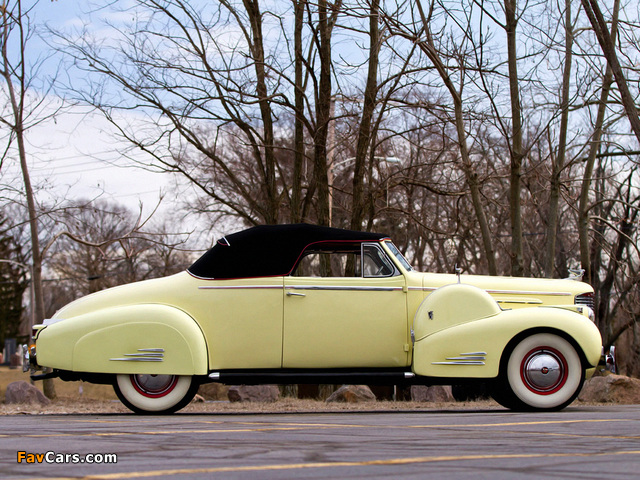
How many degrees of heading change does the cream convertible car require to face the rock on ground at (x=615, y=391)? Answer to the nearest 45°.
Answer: approximately 45° to its left

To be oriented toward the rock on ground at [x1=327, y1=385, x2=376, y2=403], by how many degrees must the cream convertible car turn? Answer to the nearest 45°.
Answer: approximately 90° to its left

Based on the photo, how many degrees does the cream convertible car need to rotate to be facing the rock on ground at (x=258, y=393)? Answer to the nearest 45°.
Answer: approximately 90° to its left

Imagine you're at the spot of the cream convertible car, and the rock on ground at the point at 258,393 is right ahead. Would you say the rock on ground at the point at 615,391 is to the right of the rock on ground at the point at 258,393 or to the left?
right

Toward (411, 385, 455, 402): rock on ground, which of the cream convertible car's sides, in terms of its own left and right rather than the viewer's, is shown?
left

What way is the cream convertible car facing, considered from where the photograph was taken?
facing to the right of the viewer

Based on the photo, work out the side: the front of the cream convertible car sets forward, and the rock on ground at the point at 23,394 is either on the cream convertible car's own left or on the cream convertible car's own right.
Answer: on the cream convertible car's own left
